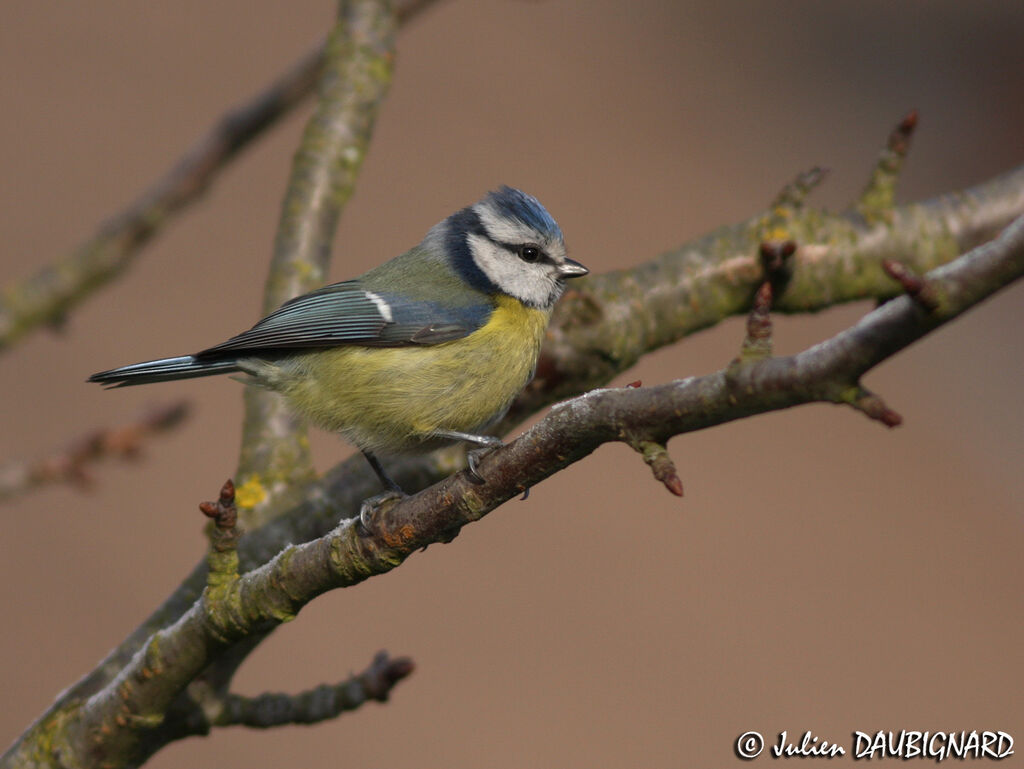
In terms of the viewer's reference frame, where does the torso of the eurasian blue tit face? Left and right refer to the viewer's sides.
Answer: facing to the right of the viewer

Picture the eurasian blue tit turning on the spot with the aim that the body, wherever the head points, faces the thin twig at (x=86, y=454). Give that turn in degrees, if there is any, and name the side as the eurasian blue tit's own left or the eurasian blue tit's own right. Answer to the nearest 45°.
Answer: approximately 180°
